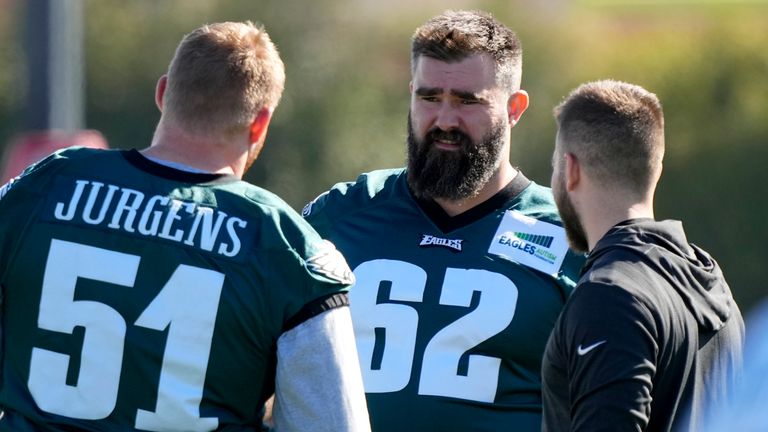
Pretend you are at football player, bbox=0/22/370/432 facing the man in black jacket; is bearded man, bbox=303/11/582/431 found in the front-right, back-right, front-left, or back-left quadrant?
front-left

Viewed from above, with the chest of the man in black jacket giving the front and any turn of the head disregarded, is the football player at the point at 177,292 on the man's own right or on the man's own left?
on the man's own left

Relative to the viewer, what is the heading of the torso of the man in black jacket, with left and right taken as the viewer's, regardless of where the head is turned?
facing away from the viewer and to the left of the viewer

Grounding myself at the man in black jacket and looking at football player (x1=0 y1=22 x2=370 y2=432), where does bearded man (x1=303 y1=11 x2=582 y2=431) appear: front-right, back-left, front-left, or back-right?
front-right

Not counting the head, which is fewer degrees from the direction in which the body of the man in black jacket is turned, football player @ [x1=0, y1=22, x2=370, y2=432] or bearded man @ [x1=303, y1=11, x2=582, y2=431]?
the bearded man

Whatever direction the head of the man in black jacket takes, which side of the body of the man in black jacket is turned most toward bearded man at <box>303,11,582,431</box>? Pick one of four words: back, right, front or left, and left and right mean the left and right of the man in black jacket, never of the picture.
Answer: front

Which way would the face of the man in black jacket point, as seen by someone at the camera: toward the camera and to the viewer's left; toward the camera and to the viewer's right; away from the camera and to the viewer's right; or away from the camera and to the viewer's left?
away from the camera and to the viewer's left

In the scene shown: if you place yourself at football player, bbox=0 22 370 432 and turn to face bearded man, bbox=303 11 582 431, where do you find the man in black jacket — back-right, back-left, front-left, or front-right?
front-right
